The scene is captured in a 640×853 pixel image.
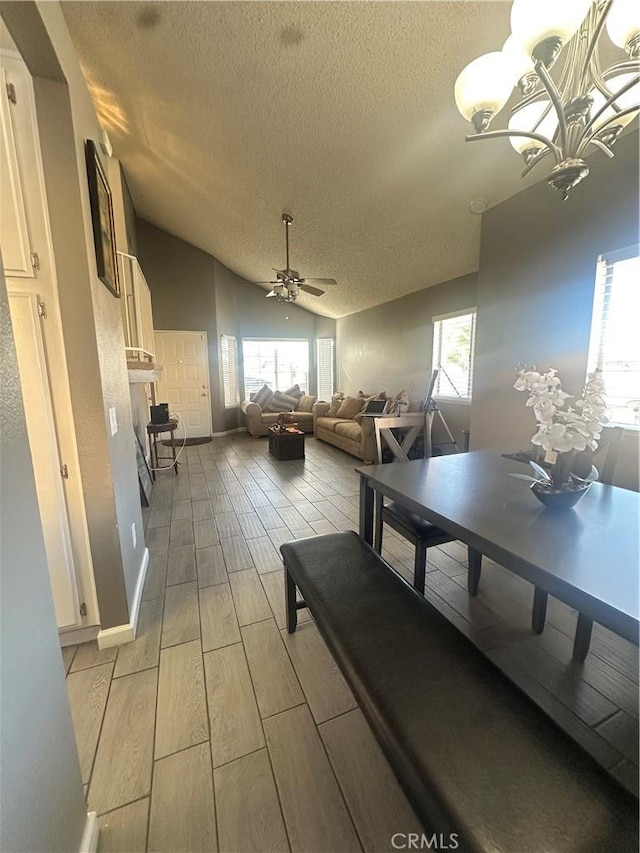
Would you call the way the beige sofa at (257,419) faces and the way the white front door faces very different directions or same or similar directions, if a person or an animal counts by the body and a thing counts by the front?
same or similar directions

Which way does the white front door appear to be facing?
toward the camera

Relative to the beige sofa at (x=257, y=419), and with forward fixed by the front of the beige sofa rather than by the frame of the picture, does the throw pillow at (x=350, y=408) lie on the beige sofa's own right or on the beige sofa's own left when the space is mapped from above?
on the beige sofa's own left

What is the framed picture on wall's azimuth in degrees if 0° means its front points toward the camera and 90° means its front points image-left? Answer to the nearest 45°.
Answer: approximately 270°

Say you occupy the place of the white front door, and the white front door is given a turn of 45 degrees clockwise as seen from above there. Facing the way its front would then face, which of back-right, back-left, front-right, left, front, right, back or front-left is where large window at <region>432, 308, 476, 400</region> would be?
left

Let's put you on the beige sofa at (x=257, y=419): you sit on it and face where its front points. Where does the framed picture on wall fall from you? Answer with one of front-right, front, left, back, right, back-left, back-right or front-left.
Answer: front

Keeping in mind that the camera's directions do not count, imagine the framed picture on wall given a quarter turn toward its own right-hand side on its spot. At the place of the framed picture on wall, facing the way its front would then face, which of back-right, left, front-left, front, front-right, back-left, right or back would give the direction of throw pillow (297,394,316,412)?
back-left

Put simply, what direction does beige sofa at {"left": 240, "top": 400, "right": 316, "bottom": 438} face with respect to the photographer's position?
facing the viewer

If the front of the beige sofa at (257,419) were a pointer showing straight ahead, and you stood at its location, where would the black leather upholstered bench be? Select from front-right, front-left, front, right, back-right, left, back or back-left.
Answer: front

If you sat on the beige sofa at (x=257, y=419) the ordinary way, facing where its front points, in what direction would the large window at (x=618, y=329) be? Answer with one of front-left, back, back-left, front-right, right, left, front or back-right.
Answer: front-left

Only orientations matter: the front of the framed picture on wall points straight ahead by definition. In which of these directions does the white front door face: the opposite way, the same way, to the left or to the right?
to the right

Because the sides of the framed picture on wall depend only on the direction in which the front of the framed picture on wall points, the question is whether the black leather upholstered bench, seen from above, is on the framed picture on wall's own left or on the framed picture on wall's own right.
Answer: on the framed picture on wall's own right

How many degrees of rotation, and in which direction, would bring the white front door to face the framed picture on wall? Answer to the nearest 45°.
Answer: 0° — it already faces it

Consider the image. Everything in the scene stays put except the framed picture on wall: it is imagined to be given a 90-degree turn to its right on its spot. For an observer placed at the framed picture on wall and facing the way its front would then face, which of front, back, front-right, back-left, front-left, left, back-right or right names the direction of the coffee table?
back-left

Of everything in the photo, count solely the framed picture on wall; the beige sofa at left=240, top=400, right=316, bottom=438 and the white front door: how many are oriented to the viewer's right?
1

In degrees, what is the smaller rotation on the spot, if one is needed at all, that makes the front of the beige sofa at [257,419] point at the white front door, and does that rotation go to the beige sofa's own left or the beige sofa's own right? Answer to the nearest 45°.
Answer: approximately 90° to the beige sofa's own right

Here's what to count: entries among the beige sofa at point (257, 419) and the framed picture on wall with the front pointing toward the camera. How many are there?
1
